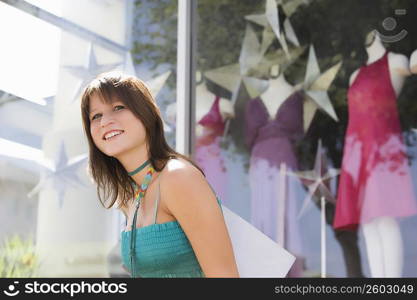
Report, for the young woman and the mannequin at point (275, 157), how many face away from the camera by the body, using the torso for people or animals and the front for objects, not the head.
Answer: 0

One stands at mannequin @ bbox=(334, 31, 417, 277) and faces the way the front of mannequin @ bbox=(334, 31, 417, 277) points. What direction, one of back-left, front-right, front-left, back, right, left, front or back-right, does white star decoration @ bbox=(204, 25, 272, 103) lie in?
front-right

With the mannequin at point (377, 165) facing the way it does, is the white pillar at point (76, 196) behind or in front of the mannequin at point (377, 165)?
in front

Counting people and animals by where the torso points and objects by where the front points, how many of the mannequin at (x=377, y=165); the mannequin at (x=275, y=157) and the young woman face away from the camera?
0

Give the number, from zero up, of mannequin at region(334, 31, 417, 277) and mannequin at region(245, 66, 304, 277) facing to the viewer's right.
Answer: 0

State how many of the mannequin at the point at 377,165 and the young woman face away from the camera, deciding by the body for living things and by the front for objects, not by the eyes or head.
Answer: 0

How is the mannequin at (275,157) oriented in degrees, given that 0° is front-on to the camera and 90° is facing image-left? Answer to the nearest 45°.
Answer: approximately 0°

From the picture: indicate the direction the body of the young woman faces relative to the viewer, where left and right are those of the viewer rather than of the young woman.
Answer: facing the viewer and to the left of the viewer
